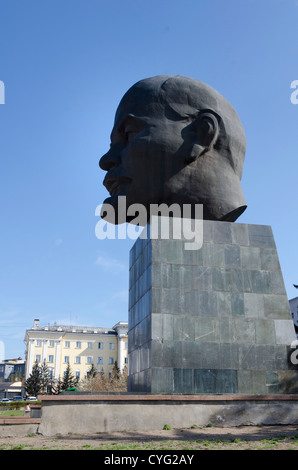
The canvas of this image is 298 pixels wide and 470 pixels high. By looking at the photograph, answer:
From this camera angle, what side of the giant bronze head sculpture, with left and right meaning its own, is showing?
left
